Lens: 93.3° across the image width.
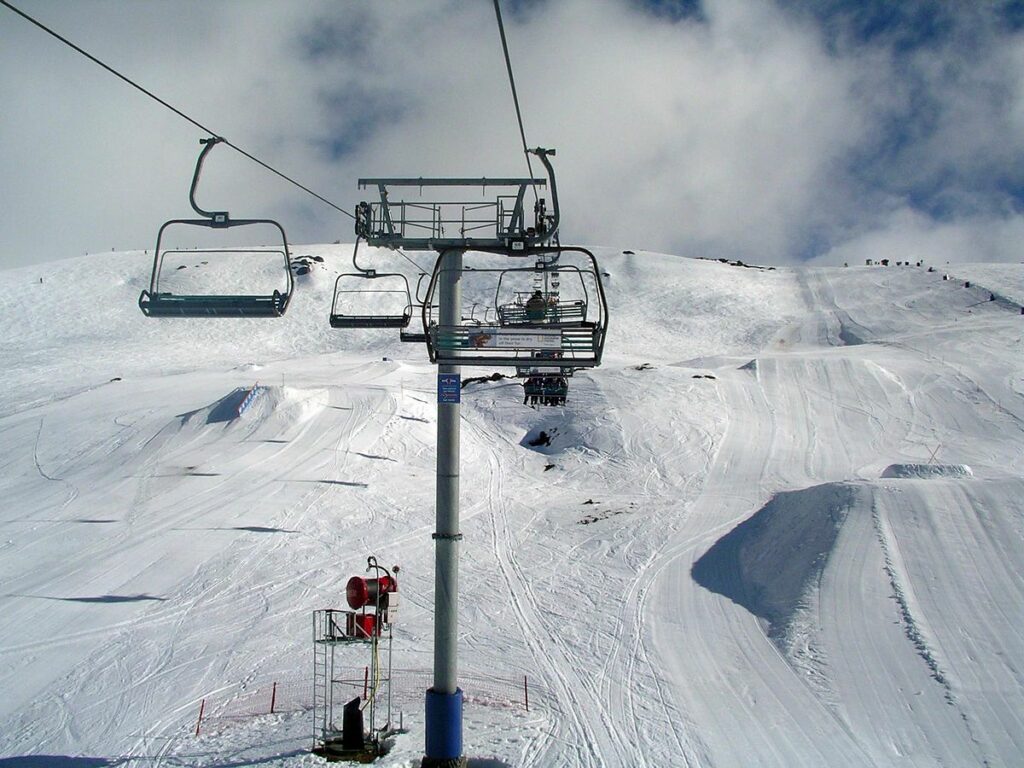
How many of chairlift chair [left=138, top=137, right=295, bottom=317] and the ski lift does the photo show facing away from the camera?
1

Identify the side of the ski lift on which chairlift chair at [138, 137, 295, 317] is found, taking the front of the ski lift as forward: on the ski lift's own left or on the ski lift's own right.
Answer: on the ski lift's own left

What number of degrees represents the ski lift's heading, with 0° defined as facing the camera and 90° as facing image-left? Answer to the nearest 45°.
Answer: approximately 180°

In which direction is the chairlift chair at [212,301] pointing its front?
toward the camera

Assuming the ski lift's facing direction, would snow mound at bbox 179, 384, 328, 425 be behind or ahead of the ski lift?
ahead

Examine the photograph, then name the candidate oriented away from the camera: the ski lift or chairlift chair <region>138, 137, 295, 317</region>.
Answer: the ski lift

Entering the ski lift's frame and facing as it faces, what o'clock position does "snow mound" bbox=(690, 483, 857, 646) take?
The snow mound is roughly at 1 o'clock from the ski lift.
